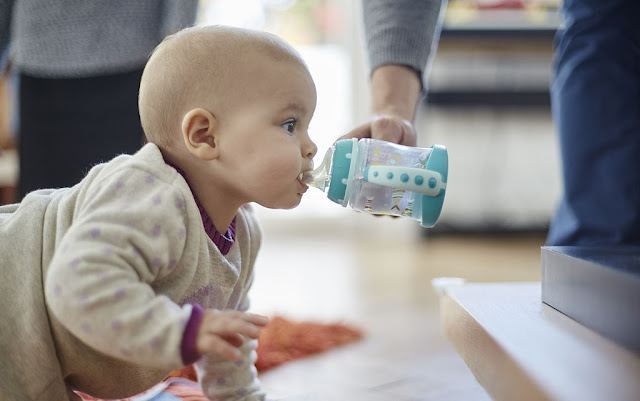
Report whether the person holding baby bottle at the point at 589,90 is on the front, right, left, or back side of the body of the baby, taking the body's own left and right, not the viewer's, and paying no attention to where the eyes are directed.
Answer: front

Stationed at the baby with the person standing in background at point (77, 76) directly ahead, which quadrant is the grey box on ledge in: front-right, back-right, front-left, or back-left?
back-right

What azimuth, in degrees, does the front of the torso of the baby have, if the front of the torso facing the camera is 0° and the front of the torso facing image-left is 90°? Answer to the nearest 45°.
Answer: approximately 270°

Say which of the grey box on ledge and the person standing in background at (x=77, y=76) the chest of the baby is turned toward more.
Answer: the grey box on ledge

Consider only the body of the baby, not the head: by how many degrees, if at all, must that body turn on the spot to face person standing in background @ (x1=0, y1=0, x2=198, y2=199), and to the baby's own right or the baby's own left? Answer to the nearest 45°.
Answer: approximately 90° to the baby's own left

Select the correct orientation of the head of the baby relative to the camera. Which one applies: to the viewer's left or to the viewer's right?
to the viewer's right

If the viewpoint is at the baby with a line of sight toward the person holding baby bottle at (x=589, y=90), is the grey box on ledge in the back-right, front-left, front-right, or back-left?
front-right

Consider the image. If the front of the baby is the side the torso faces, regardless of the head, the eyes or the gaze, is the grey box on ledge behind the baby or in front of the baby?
in front
